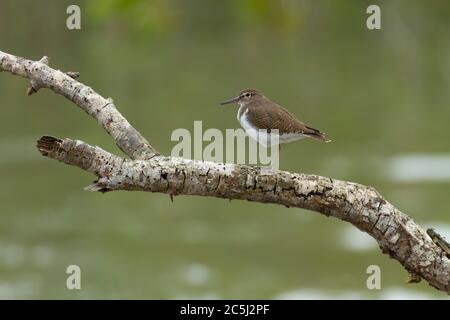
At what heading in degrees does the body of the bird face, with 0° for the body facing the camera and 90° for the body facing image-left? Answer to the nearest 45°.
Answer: approximately 90°

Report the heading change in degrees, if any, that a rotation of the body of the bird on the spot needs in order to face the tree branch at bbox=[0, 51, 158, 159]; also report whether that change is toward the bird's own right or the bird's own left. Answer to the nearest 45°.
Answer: approximately 45° to the bird's own left
